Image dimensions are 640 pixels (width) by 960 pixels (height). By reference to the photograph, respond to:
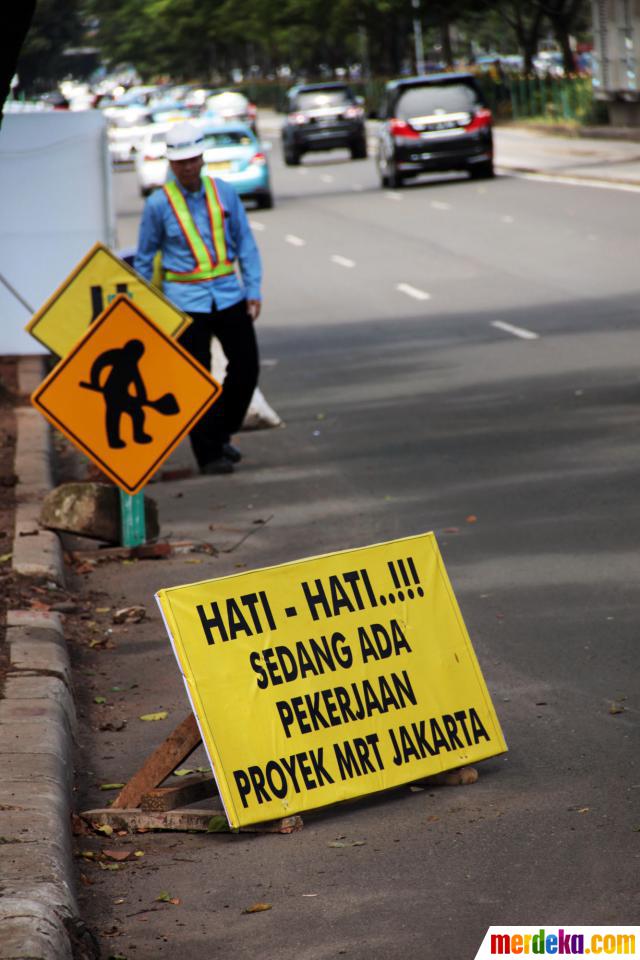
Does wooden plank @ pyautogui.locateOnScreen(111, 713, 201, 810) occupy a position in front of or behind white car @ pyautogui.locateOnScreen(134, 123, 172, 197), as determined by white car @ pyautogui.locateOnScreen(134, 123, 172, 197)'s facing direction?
behind

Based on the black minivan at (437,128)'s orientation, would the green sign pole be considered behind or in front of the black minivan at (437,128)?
behind

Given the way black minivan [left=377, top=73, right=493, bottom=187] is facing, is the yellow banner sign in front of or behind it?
behind

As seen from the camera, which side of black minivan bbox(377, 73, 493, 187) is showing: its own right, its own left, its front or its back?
back

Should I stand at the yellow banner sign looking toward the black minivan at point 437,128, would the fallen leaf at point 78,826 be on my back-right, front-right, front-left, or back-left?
back-left

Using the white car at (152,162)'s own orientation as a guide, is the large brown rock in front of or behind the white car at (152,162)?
behind

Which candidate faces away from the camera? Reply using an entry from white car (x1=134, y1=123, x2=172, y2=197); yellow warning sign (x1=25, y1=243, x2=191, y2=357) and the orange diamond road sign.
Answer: the white car

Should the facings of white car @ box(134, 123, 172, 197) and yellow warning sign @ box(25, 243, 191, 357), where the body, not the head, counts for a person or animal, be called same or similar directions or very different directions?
very different directions

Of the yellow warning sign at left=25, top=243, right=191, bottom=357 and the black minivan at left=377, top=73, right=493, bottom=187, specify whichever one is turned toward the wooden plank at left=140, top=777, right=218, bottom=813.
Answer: the yellow warning sign

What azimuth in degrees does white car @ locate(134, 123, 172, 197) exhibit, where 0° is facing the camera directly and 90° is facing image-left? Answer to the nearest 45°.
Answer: approximately 180°

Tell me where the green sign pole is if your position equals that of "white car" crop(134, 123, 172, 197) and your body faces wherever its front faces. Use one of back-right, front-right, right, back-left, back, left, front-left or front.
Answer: back
